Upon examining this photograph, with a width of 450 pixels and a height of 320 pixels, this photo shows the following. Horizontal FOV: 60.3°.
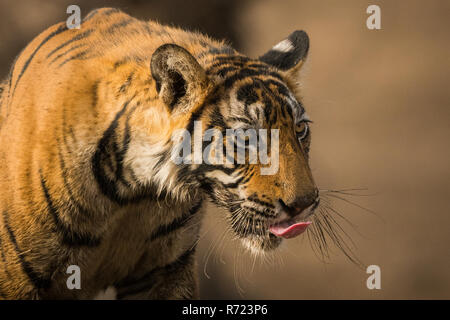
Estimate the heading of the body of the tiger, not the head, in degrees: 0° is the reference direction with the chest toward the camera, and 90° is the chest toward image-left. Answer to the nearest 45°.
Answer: approximately 315°
